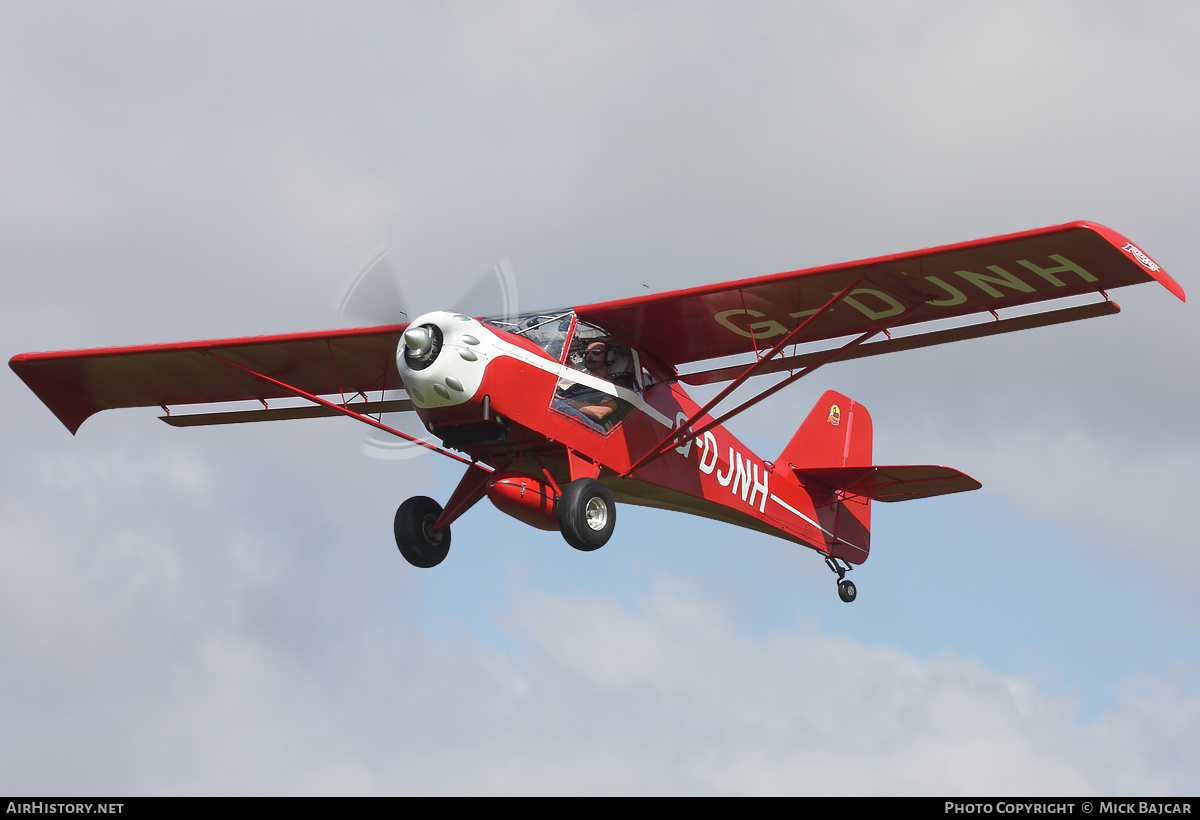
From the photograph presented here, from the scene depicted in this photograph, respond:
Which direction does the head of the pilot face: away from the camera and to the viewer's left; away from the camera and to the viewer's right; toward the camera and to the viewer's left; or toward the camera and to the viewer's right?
toward the camera and to the viewer's left

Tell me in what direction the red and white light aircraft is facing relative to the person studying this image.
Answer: facing the viewer and to the left of the viewer

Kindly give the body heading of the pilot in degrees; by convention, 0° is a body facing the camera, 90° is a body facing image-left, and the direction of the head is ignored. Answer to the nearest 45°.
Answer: approximately 45°
